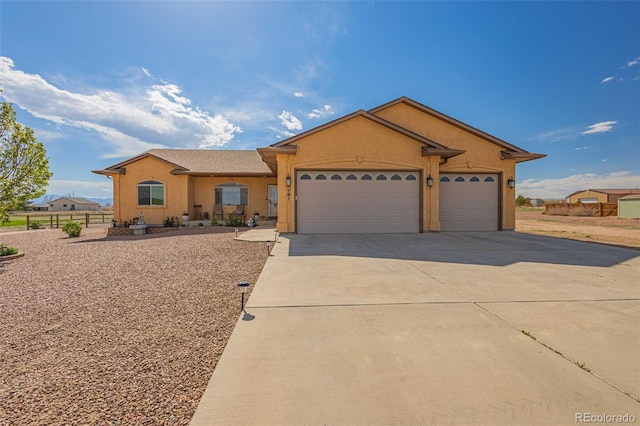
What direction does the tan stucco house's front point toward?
toward the camera

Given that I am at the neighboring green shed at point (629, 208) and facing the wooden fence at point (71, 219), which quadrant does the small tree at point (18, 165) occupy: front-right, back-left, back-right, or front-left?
front-left

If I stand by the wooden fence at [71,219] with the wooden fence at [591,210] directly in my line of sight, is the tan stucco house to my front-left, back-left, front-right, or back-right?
front-right

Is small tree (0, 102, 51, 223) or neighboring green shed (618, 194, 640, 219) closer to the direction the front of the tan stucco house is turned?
the small tree

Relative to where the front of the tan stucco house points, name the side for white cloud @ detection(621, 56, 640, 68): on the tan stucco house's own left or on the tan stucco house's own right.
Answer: on the tan stucco house's own left

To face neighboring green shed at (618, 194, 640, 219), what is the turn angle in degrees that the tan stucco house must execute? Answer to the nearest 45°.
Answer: approximately 135° to its left

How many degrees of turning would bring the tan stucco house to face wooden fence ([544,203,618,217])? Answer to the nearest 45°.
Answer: approximately 135° to its left

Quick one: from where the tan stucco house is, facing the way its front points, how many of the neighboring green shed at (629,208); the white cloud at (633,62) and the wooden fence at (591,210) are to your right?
0

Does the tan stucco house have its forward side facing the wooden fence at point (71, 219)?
no

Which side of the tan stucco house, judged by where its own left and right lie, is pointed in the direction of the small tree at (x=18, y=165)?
right
